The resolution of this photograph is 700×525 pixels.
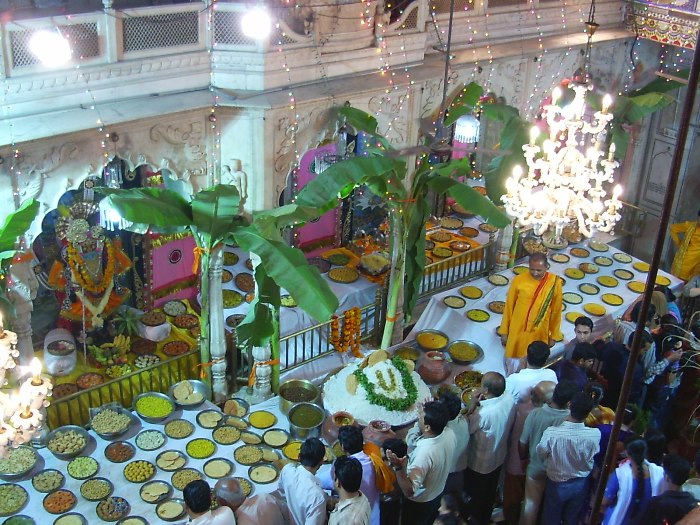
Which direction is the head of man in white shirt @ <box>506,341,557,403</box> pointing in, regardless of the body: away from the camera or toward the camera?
away from the camera

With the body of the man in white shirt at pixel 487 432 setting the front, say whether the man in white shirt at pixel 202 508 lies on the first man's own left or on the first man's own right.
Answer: on the first man's own left

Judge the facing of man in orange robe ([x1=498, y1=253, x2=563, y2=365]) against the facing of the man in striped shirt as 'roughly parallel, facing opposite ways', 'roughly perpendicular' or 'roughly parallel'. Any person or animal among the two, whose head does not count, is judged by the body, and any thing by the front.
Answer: roughly parallel, facing opposite ways

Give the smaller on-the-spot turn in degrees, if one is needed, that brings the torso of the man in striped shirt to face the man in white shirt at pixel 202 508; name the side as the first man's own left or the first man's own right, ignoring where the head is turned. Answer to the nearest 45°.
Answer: approximately 135° to the first man's own left

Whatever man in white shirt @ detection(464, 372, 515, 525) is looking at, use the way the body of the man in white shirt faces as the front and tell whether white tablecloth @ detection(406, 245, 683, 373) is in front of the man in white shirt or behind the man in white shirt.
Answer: in front

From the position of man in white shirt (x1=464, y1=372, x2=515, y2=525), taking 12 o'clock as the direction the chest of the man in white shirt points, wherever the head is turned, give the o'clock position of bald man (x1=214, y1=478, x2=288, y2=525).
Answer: The bald man is roughly at 9 o'clock from the man in white shirt.

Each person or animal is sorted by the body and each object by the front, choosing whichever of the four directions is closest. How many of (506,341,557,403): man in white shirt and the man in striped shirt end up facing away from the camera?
2

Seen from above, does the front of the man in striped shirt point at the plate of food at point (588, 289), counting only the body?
yes

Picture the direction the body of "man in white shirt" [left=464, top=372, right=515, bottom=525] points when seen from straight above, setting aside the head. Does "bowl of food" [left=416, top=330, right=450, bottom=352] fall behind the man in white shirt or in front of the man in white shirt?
in front

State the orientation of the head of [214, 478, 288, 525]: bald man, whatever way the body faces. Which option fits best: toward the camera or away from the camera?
away from the camera

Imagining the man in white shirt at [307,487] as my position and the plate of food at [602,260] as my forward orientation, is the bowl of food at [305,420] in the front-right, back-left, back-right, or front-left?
front-left

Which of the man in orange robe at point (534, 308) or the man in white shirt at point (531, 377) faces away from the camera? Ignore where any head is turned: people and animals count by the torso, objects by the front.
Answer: the man in white shirt

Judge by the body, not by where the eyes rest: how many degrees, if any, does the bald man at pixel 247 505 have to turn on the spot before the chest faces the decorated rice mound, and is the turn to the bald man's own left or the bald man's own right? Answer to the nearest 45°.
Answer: approximately 90° to the bald man's own right

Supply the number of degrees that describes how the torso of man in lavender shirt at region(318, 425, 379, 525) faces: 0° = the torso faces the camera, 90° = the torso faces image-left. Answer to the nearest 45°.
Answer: approximately 135°

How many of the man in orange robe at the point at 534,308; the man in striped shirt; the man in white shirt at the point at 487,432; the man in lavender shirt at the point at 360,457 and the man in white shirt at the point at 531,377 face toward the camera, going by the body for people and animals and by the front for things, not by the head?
1

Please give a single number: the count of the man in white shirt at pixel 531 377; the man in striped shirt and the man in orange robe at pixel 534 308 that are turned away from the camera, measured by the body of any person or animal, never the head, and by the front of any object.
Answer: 2

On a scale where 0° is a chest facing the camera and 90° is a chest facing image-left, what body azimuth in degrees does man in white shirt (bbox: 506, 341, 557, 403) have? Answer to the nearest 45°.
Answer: approximately 180°

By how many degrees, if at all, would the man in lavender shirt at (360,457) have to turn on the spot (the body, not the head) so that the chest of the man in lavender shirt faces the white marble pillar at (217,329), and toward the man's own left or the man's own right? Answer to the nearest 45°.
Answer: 0° — they already face it

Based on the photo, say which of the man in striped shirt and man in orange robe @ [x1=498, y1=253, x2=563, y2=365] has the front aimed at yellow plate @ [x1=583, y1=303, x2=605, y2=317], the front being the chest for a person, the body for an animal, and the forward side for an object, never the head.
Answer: the man in striped shirt

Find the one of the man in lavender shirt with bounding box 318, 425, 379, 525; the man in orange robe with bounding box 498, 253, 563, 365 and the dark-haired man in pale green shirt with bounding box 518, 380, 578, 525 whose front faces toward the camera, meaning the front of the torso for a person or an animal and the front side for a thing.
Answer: the man in orange robe

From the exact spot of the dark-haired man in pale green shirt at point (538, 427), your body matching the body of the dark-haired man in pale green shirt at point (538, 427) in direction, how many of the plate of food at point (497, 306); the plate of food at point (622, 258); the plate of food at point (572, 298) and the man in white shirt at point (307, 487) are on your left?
1

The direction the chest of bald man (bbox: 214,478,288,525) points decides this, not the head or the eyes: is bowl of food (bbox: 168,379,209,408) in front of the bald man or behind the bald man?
in front

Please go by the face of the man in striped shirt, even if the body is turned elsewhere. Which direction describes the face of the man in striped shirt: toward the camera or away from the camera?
away from the camera
